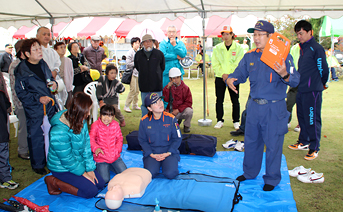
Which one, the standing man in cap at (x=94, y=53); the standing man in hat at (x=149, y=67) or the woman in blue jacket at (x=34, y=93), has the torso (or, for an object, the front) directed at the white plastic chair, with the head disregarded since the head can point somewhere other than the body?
the standing man in cap at (x=94, y=53)

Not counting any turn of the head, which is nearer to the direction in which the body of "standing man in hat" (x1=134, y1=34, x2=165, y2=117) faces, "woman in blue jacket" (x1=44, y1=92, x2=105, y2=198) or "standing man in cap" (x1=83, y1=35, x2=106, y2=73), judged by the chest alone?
the woman in blue jacket

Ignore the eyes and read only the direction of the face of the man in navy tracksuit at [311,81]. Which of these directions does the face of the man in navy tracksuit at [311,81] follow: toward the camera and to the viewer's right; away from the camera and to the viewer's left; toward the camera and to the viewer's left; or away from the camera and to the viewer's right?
toward the camera and to the viewer's left

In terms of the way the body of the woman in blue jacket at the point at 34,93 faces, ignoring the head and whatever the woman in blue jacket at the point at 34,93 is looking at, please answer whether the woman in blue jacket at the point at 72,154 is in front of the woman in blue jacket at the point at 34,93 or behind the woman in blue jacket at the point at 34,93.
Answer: in front

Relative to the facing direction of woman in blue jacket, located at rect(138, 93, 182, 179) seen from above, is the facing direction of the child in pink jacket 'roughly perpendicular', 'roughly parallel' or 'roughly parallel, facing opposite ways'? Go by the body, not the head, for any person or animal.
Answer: roughly parallel

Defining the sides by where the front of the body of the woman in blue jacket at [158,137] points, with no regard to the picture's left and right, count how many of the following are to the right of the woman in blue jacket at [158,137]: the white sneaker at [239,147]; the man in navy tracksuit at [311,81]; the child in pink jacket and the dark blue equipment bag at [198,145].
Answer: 1

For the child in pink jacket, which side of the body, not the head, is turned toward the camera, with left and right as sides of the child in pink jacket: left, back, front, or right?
front

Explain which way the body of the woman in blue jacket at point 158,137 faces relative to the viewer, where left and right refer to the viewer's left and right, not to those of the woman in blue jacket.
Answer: facing the viewer

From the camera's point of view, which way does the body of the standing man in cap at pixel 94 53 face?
toward the camera

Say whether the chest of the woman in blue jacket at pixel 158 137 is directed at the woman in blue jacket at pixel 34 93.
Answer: no

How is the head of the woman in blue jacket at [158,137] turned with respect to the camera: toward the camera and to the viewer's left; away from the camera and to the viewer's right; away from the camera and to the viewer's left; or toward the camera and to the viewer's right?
toward the camera and to the viewer's right

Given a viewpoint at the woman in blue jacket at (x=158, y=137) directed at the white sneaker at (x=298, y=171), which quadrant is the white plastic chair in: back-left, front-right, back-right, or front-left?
back-left

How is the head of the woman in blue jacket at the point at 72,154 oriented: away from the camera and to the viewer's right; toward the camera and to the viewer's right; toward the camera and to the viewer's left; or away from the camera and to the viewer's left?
away from the camera and to the viewer's right

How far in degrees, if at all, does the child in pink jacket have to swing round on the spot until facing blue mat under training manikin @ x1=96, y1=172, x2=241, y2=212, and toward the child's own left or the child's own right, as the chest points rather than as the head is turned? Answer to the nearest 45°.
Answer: approximately 45° to the child's own left

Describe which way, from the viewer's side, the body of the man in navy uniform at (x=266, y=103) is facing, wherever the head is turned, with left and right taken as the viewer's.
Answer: facing the viewer and to the left of the viewer

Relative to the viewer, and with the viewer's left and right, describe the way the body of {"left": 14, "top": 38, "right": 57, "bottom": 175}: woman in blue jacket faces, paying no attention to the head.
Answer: facing the viewer and to the right of the viewer
